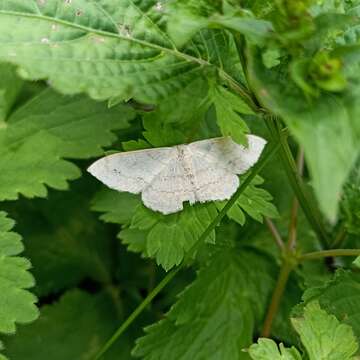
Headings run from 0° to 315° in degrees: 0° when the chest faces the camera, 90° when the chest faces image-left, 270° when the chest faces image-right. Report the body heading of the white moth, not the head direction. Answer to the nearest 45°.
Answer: approximately 180°

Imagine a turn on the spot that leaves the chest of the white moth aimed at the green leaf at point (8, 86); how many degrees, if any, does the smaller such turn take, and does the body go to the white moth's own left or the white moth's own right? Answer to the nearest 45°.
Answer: approximately 45° to the white moth's own left
